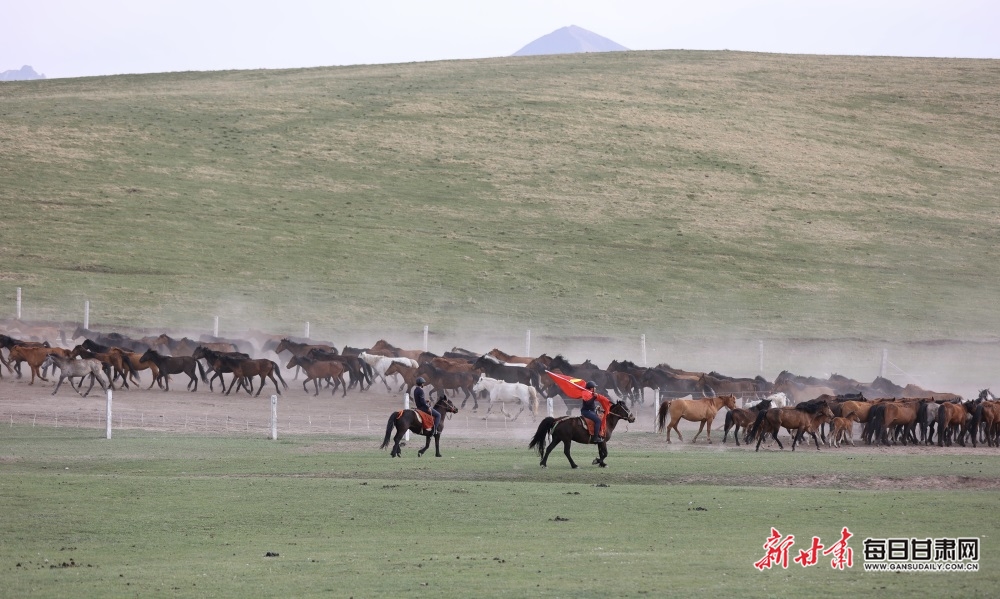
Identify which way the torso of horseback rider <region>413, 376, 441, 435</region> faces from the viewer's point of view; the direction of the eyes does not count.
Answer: to the viewer's right

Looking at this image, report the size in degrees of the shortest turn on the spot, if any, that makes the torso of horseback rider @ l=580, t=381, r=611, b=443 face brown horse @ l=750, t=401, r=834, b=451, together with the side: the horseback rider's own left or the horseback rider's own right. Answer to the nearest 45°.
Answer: approximately 45° to the horseback rider's own left

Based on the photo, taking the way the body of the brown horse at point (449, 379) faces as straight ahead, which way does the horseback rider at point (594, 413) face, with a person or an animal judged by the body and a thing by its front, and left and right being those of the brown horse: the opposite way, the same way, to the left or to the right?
the opposite way

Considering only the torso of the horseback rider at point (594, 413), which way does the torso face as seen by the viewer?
to the viewer's right

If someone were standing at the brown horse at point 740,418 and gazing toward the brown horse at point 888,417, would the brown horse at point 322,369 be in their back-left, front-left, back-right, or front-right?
back-left

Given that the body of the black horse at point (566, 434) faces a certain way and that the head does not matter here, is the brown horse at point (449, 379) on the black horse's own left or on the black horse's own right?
on the black horse's own left

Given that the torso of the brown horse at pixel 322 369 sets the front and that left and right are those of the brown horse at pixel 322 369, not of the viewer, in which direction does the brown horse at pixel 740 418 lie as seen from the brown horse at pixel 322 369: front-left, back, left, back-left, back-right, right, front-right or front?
back-left

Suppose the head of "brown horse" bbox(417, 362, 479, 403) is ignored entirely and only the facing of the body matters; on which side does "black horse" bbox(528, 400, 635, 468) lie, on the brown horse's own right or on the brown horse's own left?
on the brown horse's own left

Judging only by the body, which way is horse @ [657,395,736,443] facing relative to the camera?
to the viewer's right

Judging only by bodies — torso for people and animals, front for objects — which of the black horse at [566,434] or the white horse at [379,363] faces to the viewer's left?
the white horse

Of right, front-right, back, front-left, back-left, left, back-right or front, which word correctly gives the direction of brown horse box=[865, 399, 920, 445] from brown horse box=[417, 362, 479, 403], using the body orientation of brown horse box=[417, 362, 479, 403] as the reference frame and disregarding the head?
back-left

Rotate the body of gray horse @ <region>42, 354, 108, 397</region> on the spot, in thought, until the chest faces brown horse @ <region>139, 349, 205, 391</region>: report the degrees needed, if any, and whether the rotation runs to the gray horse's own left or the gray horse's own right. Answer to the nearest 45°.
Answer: approximately 135° to the gray horse's own right
